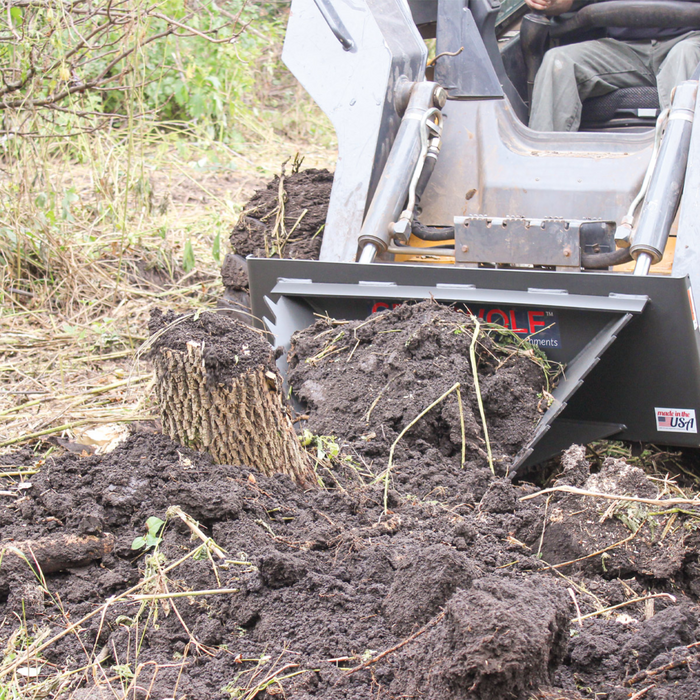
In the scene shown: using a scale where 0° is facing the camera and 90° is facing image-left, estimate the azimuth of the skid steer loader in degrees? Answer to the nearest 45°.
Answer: approximately 45°

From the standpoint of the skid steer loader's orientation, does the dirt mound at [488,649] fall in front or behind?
in front

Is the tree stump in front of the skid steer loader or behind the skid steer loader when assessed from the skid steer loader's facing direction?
in front

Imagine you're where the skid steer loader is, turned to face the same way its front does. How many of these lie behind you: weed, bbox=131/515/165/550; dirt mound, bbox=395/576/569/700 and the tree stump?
0

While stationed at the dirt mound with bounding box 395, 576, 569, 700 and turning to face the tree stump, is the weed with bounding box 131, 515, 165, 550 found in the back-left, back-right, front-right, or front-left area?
front-left
